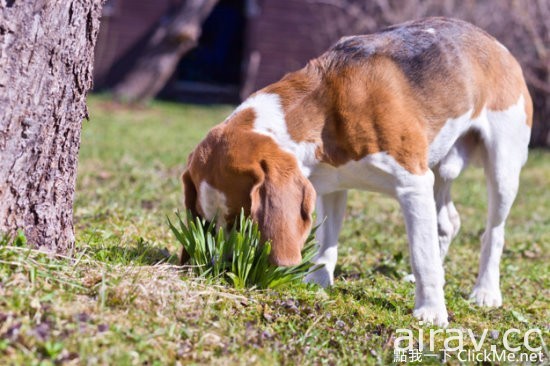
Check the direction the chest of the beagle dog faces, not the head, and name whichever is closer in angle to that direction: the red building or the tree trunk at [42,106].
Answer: the tree trunk

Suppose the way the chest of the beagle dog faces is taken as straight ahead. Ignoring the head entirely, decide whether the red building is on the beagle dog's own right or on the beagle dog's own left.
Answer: on the beagle dog's own right

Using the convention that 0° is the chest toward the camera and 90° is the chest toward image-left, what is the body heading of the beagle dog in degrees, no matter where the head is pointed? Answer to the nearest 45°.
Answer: approximately 45°

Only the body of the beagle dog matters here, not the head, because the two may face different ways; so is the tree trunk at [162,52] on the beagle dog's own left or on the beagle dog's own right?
on the beagle dog's own right
